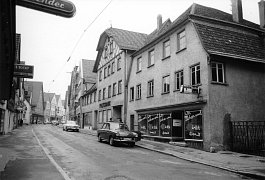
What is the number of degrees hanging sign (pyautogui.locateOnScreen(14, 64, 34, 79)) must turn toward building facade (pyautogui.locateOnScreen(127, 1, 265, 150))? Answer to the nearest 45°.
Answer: approximately 90° to its left

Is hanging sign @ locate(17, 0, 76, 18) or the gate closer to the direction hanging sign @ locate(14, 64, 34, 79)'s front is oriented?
the hanging sign

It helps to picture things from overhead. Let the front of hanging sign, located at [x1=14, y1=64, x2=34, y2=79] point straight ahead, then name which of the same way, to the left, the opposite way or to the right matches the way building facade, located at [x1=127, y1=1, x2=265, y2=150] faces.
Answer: to the right

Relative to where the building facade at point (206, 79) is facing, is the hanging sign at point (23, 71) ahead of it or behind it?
ahead

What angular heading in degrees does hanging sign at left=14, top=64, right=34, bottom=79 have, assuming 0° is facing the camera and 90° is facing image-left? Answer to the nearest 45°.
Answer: approximately 0°

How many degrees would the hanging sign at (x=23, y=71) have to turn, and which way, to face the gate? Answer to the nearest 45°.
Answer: approximately 90° to its left

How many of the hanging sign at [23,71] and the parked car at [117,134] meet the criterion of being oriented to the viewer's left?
0

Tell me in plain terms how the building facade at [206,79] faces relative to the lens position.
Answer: facing the viewer and to the left of the viewer

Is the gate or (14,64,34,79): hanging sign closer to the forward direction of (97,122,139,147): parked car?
the gate

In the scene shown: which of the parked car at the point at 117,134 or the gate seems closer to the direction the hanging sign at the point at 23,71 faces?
the gate
